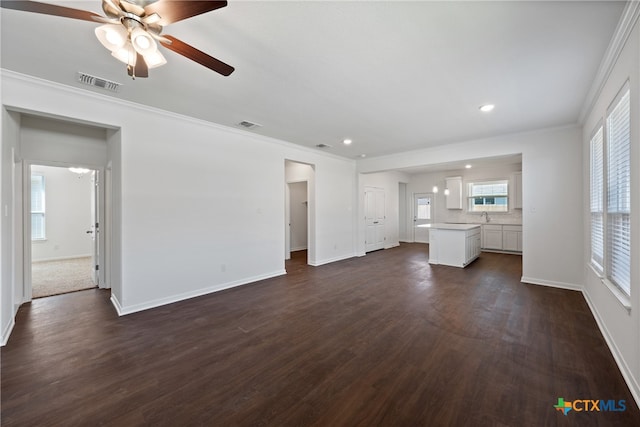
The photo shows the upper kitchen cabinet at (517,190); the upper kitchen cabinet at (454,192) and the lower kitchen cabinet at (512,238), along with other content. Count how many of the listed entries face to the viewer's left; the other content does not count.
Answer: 0

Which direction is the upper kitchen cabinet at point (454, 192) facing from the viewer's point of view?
toward the camera

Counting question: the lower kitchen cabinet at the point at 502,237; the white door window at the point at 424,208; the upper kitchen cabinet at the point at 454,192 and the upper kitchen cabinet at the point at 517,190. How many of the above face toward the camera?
4

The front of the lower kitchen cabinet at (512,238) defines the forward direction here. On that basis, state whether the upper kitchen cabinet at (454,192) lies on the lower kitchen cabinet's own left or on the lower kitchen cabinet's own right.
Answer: on the lower kitchen cabinet's own right

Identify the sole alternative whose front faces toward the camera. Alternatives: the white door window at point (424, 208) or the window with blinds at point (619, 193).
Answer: the white door window

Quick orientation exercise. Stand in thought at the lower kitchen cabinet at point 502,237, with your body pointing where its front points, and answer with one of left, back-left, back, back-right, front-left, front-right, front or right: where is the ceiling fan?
front

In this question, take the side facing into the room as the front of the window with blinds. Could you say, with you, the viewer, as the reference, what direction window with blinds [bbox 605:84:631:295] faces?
facing to the left of the viewer

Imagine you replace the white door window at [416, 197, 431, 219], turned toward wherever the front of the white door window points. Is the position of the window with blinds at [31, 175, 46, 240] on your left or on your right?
on your right

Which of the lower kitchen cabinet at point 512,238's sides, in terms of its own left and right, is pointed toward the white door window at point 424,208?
right

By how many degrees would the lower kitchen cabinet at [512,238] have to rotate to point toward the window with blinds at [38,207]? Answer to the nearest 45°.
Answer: approximately 45° to its right

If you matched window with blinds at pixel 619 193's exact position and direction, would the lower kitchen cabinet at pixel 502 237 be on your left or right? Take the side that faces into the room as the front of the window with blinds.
on your right

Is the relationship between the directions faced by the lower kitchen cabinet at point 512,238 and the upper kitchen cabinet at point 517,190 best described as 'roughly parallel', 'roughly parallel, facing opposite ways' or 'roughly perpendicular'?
roughly parallel

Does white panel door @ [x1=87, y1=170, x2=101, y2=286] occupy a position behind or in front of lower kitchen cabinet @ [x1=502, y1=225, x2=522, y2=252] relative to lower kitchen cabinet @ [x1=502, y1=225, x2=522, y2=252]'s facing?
in front

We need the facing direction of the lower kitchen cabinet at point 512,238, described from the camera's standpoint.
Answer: facing the viewer

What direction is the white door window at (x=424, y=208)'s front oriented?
toward the camera

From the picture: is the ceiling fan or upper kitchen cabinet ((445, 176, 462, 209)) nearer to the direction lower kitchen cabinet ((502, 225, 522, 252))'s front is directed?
the ceiling fan
